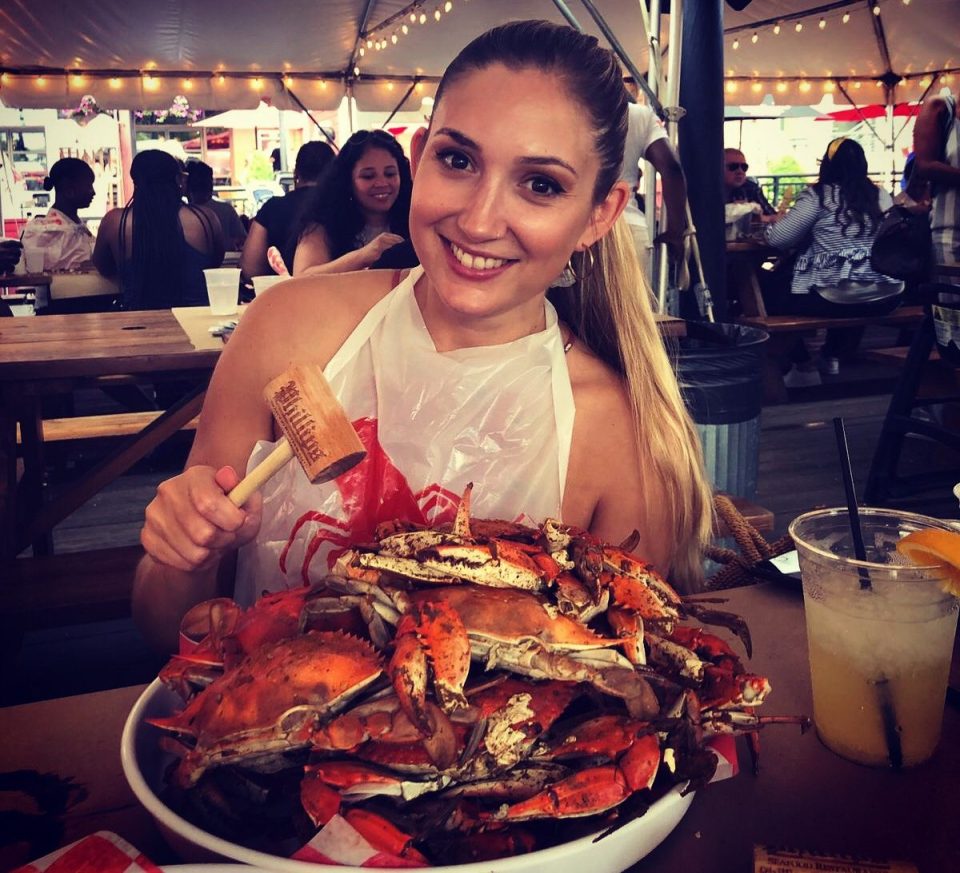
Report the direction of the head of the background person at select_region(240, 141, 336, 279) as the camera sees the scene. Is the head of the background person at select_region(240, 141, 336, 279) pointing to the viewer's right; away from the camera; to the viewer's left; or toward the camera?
away from the camera

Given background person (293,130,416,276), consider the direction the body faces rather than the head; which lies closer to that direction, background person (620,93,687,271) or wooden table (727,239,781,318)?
the background person

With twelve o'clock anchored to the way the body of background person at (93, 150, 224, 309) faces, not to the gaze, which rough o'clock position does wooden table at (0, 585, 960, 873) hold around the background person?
The wooden table is roughly at 6 o'clock from the background person.

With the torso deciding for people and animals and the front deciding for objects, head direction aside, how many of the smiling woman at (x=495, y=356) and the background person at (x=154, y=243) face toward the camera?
1

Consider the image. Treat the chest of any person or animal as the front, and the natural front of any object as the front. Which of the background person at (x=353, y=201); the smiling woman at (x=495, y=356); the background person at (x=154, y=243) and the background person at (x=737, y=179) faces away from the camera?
the background person at (x=154, y=243)

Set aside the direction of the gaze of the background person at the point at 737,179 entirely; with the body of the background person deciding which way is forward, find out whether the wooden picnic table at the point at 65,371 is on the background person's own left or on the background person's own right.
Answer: on the background person's own right

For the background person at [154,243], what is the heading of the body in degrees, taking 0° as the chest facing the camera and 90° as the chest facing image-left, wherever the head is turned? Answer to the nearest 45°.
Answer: approximately 180°

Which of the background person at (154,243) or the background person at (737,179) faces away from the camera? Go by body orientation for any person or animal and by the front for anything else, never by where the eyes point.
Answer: the background person at (154,243)

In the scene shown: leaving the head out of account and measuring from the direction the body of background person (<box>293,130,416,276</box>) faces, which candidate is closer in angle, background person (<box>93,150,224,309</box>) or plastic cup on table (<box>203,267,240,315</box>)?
the plastic cup on table

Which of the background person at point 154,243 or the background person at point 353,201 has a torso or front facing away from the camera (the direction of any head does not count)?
the background person at point 154,243

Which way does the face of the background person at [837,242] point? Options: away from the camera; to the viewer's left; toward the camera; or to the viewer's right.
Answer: away from the camera
